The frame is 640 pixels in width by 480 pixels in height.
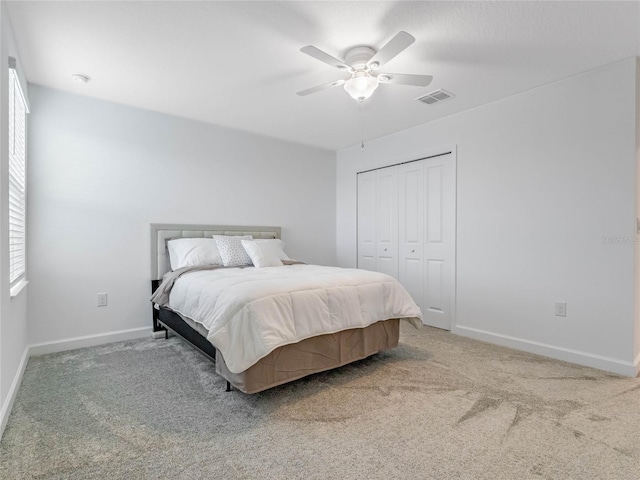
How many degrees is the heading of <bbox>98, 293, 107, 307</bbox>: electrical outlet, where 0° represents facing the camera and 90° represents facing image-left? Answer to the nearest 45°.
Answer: approximately 0°

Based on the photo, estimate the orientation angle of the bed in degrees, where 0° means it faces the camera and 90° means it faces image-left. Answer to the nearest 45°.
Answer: approximately 315°

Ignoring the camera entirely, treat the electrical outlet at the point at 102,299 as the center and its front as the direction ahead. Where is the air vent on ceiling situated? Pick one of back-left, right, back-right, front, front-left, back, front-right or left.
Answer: front-left

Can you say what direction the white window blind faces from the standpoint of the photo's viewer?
facing to the right of the viewer

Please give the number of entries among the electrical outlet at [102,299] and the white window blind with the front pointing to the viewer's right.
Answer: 1

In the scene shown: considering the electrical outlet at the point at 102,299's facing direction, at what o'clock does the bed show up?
The bed is roughly at 11 o'clock from the electrical outlet.

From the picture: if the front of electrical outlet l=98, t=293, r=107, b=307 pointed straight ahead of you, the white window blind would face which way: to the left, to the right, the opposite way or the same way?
to the left

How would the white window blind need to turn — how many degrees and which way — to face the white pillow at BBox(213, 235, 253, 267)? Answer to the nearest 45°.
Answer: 0° — it already faces it
